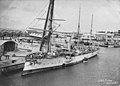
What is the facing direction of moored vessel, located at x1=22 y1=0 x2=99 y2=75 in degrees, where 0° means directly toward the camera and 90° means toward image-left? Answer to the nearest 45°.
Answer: approximately 45°

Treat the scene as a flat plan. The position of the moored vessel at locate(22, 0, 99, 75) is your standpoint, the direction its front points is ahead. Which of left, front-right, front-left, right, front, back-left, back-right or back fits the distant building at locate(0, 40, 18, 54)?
right

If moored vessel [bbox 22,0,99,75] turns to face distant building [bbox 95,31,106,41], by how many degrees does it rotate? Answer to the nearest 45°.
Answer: approximately 135° to its right
